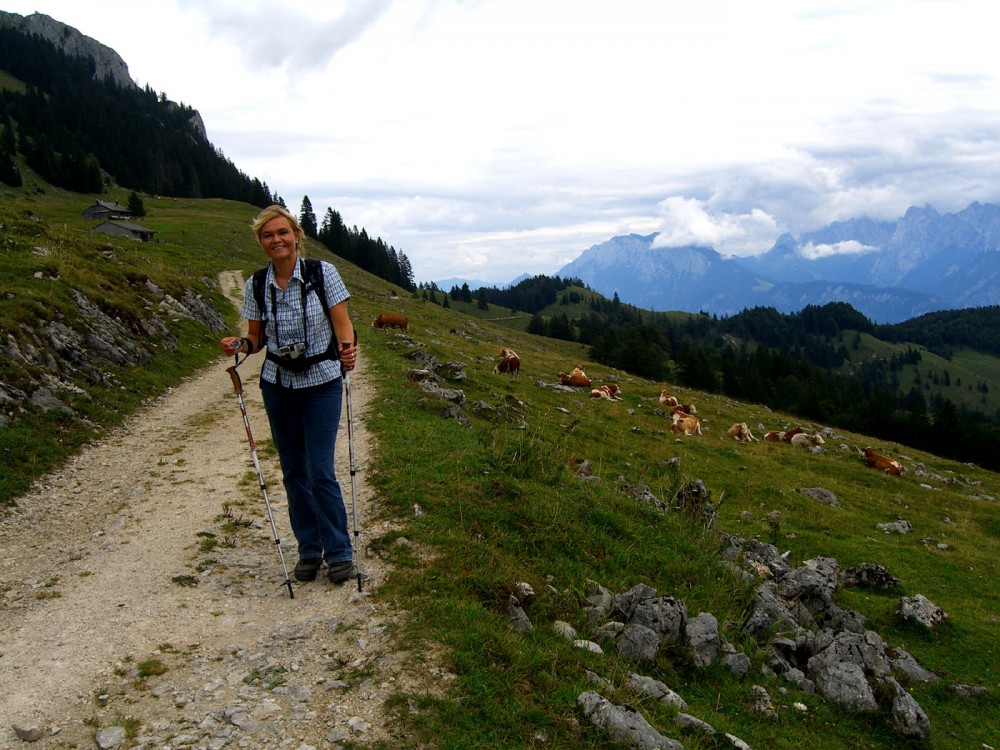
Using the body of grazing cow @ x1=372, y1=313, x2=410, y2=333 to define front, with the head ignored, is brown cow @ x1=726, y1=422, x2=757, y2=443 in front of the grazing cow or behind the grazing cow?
behind

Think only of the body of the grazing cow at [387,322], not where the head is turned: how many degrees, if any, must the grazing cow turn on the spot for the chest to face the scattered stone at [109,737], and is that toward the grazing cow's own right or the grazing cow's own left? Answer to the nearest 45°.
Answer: approximately 90° to the grazing cow's own left

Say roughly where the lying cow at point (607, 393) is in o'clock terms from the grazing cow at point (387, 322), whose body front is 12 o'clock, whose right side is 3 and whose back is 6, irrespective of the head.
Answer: the lying cow at point (607, 393) is roughly at 7 o'clock from the grazing cow at point (387, 322).

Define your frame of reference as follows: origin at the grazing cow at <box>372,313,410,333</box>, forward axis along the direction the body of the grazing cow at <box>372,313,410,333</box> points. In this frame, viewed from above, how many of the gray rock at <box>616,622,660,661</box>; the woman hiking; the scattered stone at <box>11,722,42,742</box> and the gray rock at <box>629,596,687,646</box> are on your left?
4

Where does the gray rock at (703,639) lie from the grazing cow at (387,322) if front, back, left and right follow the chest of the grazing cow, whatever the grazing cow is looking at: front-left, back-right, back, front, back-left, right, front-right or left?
left

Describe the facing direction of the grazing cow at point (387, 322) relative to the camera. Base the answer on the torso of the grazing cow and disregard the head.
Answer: to the viewer's left

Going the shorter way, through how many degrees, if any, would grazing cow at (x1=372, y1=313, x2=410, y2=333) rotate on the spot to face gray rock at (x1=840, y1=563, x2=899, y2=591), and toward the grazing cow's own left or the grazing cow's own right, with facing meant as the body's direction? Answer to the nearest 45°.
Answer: approximately 90° to the grazing cow's own left

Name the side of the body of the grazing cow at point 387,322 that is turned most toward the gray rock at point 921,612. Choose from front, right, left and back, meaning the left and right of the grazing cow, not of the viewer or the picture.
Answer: left

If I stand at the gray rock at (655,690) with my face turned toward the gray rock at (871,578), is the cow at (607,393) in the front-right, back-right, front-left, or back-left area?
front-left
